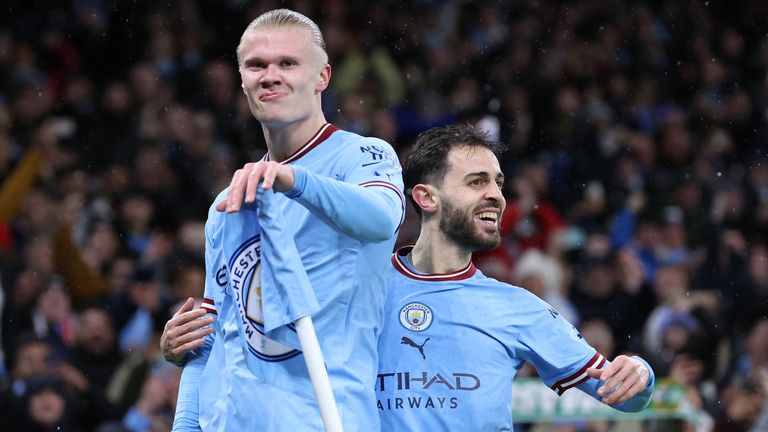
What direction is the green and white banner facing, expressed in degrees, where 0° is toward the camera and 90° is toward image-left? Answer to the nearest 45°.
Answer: approximately 0°
